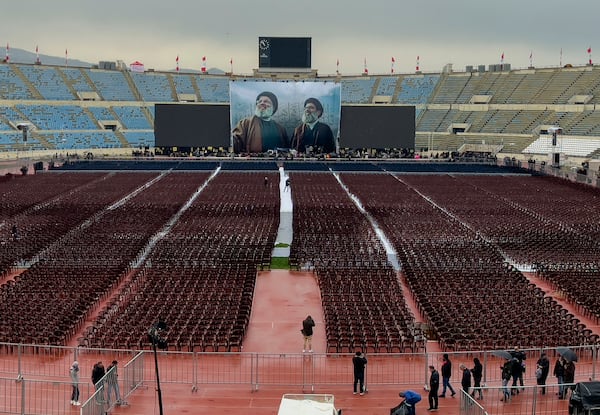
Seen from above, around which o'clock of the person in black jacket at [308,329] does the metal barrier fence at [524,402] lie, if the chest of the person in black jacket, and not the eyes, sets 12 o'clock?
The metal barrier fence is roughly at 4 o'clock from the person in black jacket.

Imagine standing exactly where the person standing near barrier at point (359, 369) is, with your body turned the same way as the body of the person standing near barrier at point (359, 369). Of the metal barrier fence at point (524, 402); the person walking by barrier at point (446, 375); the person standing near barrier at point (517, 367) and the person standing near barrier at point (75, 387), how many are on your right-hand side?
3

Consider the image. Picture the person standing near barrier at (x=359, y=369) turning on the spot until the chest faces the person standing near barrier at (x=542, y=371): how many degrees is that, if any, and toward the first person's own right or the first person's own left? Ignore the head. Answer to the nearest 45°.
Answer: approximately 90° to the first person's own right

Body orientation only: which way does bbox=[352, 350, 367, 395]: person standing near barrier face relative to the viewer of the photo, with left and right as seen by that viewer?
facing away from the viewer

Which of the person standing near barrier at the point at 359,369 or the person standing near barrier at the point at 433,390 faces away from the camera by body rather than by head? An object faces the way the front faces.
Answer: the person standing near barrier at the point at 359,369

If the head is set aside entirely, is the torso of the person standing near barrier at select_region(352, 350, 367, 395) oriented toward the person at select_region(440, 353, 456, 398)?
no

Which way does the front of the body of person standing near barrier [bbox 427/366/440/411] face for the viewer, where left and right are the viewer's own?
facing to the left of the viewer

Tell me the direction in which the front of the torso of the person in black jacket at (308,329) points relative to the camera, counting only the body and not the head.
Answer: away from the camera

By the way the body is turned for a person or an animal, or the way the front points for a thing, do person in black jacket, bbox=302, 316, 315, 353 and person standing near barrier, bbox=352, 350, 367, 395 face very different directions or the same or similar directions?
same or similar directions

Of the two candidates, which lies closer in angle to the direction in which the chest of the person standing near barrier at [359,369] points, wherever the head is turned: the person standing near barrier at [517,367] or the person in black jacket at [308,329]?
the person in black jacket

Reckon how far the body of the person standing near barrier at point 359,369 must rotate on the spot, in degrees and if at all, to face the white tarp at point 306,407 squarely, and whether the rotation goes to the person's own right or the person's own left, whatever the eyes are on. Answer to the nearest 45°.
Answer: approximately 180°
